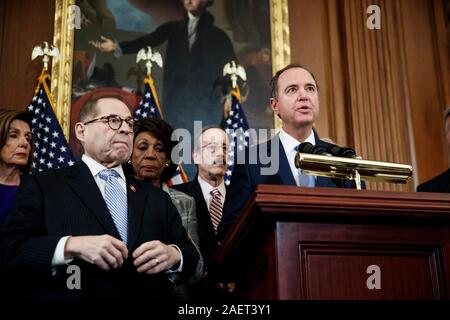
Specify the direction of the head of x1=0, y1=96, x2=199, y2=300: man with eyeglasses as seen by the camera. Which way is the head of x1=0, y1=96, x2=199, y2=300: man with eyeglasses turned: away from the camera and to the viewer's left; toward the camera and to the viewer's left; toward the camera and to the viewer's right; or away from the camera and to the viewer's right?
toward the camera and to the viewer's right

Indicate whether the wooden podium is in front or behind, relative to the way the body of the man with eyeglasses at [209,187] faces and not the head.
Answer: in front

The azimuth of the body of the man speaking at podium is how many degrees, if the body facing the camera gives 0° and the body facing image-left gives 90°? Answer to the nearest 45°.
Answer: approximately 315°

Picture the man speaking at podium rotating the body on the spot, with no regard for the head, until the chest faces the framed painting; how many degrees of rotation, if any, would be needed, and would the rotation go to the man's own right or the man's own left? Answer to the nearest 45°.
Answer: approximately 180°

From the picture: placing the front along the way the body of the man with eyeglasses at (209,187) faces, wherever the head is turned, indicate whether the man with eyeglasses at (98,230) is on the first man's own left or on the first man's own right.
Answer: on the first man's own right

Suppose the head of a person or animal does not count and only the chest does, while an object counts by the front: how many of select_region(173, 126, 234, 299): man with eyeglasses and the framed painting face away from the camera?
0

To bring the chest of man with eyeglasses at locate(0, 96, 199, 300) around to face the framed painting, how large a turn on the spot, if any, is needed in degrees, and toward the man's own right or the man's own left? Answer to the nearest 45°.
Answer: approximately 135° to the man's own left

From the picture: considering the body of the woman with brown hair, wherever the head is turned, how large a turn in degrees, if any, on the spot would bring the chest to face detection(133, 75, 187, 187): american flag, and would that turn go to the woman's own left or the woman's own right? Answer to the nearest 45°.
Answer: approximately 90° to the woman's own left

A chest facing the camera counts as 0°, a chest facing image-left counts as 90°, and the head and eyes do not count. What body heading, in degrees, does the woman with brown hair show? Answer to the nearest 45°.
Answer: approximately 315°

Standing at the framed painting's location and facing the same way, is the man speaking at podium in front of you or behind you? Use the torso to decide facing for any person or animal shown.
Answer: in front

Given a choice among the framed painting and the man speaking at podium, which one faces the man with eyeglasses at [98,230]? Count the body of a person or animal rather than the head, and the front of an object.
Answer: the framed painting
